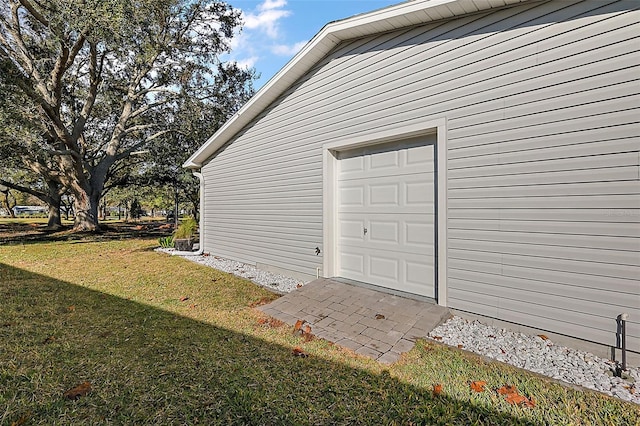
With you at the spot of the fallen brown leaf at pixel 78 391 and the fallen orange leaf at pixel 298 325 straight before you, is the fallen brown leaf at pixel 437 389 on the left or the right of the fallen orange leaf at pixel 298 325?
right

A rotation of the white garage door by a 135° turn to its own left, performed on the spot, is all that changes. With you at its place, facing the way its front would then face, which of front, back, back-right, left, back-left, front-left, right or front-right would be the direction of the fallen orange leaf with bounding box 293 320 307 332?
back-right

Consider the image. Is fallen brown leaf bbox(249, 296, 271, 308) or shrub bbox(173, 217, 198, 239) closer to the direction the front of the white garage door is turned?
the fallen brown leaf

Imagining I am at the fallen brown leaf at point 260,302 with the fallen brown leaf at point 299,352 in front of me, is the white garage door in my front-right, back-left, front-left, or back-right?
front-left

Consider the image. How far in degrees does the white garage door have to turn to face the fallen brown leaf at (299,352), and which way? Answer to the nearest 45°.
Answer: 0° — it already faces it

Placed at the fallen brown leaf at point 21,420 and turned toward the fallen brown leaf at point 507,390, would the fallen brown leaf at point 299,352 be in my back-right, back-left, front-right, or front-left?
front-left

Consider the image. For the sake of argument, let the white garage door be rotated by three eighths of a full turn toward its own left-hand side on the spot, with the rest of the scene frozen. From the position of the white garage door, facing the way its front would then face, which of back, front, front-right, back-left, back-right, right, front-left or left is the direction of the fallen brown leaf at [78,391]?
back-right

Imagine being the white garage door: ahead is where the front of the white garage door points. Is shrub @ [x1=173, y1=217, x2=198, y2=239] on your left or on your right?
on your right

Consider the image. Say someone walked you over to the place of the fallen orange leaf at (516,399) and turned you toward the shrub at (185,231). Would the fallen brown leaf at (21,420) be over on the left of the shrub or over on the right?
left

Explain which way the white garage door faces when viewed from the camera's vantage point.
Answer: facing the viewer and to the left of the viewer

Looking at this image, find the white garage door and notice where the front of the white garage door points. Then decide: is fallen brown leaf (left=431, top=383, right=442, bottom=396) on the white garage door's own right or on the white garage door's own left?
on the white garage door's own left

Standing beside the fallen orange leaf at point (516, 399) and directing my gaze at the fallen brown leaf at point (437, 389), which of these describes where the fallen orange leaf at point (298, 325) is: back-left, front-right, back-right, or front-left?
front-right

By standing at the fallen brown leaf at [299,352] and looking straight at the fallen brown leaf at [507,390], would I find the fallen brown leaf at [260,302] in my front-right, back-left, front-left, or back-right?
back-left

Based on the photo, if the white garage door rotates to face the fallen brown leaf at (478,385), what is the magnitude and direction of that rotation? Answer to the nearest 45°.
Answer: approximately 45° to its left

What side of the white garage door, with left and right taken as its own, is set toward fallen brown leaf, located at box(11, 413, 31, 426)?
front
